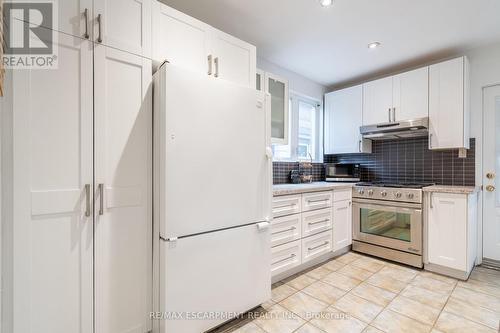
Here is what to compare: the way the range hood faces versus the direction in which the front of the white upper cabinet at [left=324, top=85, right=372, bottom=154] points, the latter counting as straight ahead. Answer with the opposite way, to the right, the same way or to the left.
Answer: the same way

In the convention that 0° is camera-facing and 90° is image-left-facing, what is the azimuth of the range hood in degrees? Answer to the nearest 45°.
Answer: approximately 45°

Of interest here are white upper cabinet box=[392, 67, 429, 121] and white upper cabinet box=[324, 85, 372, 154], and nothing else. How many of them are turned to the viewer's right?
0

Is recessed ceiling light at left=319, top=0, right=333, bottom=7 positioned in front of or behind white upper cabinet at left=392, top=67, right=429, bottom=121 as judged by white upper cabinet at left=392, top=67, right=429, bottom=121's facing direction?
in front

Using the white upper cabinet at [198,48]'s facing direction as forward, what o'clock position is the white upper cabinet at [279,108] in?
the white upper cabinet at [279,108] is roughly at 9 o'clock from the white upper cabinet at [198,48].

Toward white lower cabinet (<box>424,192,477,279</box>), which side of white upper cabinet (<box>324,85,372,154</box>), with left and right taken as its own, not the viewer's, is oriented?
left

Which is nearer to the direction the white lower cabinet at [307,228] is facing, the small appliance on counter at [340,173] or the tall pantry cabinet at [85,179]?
the tall pantry cabinet

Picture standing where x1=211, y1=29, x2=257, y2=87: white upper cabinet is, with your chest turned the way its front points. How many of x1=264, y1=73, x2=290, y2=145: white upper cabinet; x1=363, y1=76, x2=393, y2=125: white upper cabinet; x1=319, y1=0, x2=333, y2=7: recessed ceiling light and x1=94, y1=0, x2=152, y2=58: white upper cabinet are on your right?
1

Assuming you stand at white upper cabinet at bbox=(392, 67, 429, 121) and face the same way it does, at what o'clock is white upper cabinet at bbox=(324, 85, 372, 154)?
white upper cabinet at bbox=(324, 85, 372, 154) is roughly at 2 o'clock from white upper cabinet at bbox=(392, 67, 429, 121).

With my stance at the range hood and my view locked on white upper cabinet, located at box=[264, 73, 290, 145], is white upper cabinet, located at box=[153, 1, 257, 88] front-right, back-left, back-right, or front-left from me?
front-left

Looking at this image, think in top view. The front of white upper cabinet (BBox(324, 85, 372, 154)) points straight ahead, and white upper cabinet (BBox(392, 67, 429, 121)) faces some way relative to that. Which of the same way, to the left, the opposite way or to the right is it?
the same way

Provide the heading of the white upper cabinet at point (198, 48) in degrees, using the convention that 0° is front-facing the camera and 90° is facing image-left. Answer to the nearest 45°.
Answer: approximately 315°
